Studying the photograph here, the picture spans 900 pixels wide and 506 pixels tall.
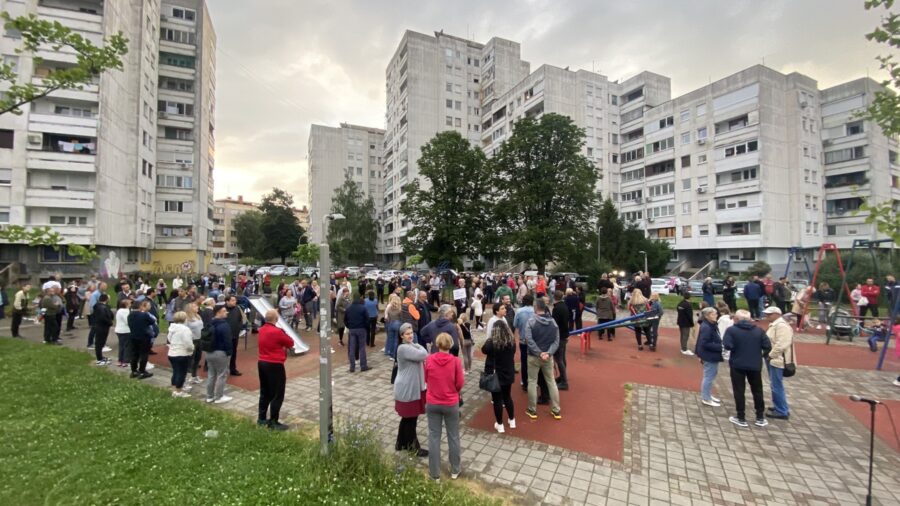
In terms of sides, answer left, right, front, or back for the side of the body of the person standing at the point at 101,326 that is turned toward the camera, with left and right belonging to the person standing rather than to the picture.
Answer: right

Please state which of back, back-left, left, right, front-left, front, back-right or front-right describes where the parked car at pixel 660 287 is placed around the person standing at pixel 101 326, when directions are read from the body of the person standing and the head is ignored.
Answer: front

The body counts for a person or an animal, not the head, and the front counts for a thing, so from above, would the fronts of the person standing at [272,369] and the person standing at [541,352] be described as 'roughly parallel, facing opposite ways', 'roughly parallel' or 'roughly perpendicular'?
roughly parallel

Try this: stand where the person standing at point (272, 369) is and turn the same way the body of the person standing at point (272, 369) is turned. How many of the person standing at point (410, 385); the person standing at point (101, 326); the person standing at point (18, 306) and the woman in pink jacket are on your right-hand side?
2

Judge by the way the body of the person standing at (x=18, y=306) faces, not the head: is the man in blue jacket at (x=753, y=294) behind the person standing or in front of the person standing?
in front

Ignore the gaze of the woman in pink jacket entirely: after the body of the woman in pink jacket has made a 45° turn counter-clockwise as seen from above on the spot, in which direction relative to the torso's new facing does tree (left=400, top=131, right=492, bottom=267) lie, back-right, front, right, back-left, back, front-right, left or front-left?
front-right

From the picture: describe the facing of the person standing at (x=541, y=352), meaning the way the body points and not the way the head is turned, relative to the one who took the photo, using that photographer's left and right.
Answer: facing away from the viewer

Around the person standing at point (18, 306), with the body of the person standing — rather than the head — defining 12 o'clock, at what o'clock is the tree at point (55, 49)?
The tree is roughly at 3 o'clock from the person standing.

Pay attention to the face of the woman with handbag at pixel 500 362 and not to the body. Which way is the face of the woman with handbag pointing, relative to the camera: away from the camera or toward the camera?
away from the camera

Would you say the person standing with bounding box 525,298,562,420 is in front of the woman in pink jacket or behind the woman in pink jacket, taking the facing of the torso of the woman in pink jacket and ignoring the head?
in front

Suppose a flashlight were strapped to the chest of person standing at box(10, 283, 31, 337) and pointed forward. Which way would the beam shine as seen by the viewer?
to the viewer's right

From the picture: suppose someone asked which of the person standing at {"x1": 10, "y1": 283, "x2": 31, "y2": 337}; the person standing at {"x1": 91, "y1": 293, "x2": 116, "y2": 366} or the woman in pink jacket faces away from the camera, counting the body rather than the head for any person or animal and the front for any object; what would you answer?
the woman in pink jacket

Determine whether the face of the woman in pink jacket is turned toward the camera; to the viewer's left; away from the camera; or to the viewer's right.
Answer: away from the camera

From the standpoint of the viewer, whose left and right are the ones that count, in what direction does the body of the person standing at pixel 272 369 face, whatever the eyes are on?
facing away from the viewer and to the right of the viewer

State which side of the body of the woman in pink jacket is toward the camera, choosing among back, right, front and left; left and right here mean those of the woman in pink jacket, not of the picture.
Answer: back

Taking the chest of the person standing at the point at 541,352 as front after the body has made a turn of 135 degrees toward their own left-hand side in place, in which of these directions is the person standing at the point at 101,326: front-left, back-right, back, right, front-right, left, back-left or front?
front-right
